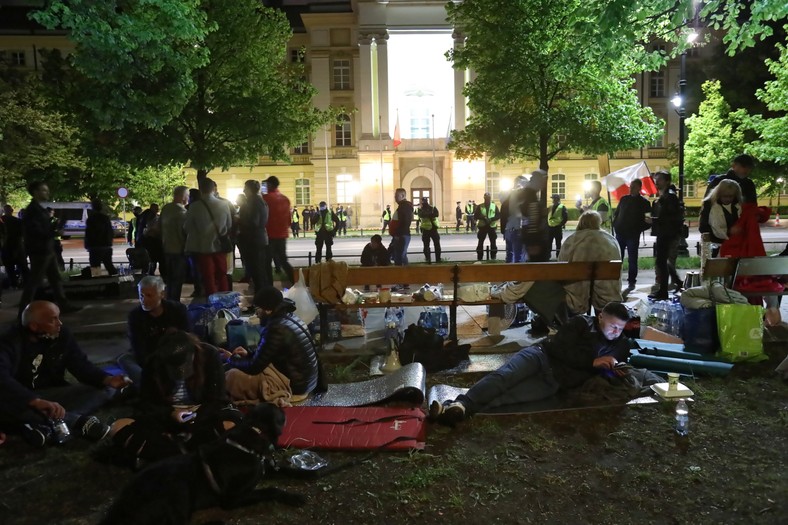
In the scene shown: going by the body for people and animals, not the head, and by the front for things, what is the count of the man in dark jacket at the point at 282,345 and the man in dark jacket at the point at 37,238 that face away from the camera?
0

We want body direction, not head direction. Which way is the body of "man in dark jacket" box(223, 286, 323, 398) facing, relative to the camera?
to the viewer's left

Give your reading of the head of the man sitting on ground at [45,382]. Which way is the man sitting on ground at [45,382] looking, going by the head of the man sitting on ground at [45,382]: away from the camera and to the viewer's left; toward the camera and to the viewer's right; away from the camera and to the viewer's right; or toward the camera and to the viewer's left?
toward the camera and to the viewer's right

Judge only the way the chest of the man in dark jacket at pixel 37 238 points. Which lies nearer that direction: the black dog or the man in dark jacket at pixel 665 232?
the man in dark jacket

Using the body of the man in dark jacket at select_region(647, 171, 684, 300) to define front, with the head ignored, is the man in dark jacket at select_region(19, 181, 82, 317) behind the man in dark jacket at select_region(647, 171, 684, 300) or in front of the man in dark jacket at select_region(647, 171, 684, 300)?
in front

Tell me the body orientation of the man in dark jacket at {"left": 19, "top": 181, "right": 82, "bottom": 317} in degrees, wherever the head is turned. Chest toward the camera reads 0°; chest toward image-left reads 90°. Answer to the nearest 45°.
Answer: approximately 270°

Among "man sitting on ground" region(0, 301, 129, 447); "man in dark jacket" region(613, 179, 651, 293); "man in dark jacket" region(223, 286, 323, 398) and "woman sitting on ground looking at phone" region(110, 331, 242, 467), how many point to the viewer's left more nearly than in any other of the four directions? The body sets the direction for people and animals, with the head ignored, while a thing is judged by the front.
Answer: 1

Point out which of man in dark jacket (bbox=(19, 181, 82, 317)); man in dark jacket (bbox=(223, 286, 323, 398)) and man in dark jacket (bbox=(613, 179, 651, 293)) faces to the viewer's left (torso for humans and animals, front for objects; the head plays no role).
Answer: man in dark jacket (bbox=(223, 286, 323, 398))

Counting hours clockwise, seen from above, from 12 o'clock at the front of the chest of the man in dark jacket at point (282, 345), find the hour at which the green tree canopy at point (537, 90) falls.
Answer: The green tree canopy is roughly at 4 o'clock from the man in dark jacket.

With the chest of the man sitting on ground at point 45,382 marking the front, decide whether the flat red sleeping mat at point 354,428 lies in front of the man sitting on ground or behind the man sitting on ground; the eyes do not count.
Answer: in front

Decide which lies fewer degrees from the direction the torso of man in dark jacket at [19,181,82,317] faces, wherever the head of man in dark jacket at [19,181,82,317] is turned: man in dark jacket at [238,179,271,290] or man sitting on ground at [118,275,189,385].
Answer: the man in dark jacket
